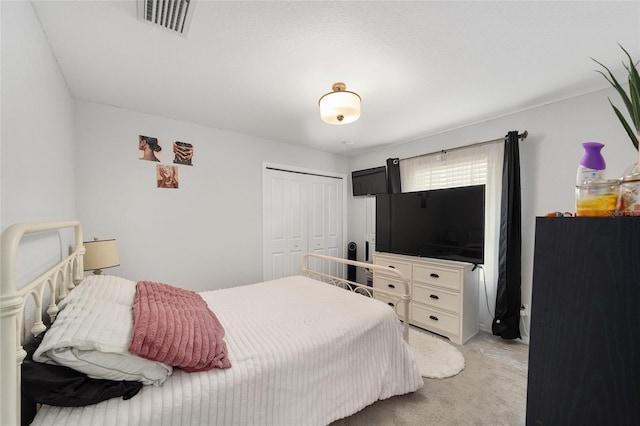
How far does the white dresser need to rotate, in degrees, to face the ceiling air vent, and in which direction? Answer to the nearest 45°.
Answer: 0° — it already faces it

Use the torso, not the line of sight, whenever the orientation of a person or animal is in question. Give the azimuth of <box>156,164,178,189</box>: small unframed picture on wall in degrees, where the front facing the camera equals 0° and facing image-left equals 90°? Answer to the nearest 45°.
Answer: approximately 0°

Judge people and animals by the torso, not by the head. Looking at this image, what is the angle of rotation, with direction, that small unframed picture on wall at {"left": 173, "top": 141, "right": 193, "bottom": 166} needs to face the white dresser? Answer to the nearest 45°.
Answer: approximately 45° to its left

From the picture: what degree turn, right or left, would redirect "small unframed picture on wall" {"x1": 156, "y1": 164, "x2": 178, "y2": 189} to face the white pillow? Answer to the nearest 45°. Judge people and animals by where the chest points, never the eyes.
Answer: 0° — it already faces it

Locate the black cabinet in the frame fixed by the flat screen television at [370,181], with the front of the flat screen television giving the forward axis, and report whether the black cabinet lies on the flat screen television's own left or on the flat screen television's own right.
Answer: on the flat screen television's own left

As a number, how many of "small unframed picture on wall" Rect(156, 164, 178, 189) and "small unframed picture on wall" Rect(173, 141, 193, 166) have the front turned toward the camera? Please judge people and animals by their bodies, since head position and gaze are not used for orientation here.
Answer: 2
